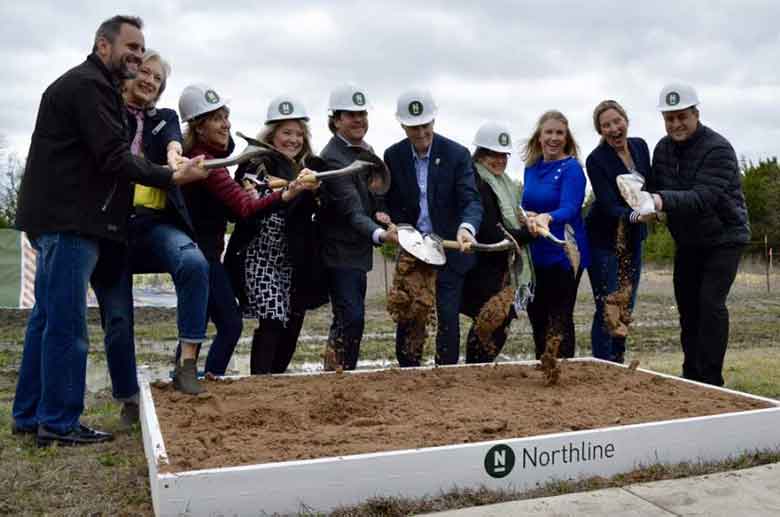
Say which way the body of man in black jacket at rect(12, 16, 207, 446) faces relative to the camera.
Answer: to the viewer's right

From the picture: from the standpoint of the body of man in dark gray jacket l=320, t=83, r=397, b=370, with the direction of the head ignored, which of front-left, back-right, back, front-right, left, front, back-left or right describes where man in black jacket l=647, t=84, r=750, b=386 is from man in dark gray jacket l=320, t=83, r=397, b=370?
front-left

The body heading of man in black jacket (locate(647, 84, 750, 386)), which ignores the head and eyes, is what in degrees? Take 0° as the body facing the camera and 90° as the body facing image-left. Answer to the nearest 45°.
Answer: approximately 45°

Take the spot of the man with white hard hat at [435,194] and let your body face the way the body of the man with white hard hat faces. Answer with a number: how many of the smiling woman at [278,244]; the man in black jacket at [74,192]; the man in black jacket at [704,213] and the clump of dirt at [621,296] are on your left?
2

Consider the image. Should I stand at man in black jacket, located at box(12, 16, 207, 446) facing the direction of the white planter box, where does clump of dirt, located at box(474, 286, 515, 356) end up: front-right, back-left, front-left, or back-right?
front-left

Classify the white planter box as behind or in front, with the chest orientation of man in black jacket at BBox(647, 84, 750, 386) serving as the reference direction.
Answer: in front

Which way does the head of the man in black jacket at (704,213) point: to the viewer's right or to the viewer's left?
to the viewer's left

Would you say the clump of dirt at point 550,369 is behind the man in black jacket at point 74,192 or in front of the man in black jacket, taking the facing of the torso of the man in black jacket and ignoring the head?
in front

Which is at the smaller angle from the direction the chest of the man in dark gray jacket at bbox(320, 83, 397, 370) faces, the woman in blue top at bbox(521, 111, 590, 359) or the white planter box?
the white planter box

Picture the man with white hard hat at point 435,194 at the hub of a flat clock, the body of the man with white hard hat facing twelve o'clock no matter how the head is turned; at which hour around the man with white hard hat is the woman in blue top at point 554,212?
The woman in blue top is roughly at 8 o'clock from the man with white hard hat.

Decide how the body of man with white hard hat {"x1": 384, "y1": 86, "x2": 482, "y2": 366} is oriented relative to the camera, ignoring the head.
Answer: toward the camera

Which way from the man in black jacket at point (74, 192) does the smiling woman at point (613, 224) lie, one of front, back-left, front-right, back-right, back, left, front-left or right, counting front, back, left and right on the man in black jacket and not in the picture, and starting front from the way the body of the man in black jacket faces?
front

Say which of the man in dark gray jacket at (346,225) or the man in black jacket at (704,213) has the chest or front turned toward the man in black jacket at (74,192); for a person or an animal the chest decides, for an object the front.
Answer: the man in black jacket at (704,213)

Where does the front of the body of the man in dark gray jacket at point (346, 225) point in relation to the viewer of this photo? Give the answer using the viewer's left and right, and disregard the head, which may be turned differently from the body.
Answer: facing the viewer and to the right of the viewer
